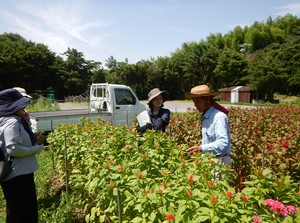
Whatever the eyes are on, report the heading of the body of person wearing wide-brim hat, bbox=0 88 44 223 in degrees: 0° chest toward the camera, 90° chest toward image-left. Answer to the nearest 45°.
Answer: approximately 270°

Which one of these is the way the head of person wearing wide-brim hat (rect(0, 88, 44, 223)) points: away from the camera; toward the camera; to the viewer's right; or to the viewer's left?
to the viewer's right

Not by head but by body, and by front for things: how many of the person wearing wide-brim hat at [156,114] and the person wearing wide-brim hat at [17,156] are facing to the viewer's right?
1

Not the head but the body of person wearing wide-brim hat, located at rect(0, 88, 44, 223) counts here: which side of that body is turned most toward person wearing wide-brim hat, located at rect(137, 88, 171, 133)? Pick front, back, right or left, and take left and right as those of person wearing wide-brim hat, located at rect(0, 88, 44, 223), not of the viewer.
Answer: front

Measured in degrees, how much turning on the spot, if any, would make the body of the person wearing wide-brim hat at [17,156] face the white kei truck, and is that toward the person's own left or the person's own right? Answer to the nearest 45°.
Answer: approximately 45° to the person's own left

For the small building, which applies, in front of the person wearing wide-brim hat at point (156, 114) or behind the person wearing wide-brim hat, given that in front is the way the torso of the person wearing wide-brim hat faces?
behind

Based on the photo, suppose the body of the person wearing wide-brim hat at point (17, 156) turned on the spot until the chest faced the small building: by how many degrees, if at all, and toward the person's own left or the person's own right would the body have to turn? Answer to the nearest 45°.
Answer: approximately 45° to the person's own left

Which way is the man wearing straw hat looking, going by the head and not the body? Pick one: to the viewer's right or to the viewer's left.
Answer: to the viewer's left

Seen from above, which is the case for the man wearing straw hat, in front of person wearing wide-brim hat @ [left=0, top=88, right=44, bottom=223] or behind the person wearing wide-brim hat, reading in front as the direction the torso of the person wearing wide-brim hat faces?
in front

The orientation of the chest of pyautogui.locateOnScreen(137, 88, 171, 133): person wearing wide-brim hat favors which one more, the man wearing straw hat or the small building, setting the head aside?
the man wearing straw hat

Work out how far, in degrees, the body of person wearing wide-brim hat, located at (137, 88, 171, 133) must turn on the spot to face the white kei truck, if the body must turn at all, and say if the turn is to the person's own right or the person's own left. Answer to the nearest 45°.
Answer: approximately 135° to the person's own right
